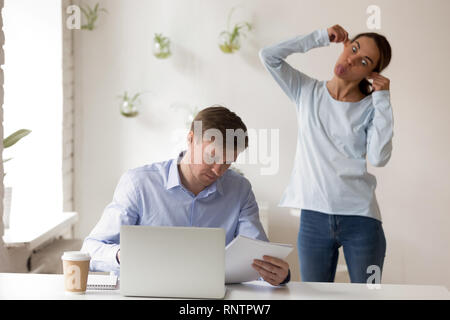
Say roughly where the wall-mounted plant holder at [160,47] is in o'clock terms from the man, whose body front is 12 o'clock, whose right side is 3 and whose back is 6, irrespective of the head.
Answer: The wall-mounted plant holder is roughly at 6 o'clock from the man.

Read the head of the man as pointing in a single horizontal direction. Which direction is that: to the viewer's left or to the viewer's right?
to the viewer's right

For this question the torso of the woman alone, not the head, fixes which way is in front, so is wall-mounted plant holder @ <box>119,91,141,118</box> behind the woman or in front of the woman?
behind

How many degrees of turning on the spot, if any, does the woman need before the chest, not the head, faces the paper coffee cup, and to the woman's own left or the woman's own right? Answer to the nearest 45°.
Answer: approximately 45° to the woman's own right

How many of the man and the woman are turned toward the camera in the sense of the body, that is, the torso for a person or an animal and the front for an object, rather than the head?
2

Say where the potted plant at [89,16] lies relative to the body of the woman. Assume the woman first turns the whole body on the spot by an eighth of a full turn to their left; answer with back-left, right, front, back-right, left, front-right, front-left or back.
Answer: back

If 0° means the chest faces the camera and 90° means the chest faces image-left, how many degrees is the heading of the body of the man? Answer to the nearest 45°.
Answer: approximately 0°

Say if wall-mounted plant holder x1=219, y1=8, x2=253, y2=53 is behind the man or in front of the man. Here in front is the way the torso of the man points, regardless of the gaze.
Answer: behind

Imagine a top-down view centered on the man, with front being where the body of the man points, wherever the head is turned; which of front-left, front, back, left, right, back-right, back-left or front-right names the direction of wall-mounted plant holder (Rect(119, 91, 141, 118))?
back

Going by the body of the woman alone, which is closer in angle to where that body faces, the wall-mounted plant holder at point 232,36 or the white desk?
the white desk
